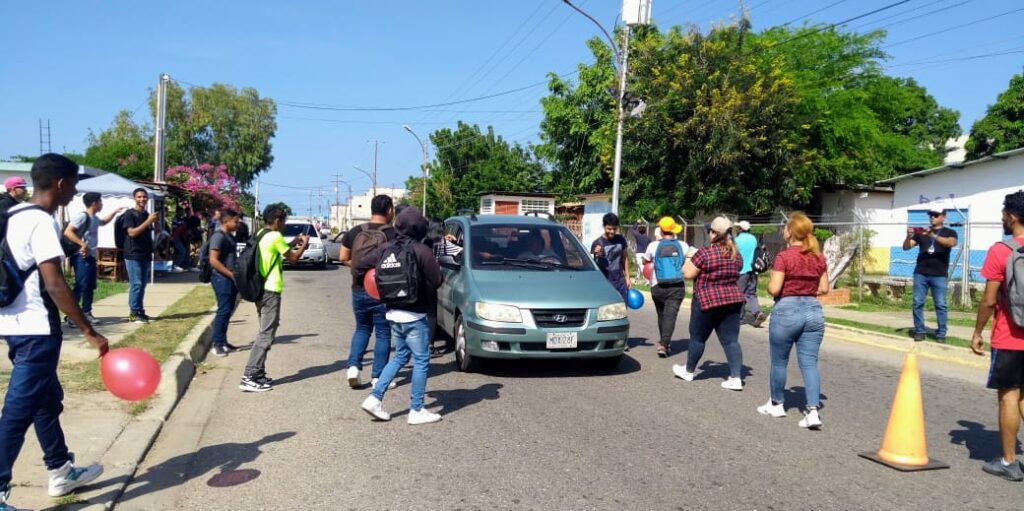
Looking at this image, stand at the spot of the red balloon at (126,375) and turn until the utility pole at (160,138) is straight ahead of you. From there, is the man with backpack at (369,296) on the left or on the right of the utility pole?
right

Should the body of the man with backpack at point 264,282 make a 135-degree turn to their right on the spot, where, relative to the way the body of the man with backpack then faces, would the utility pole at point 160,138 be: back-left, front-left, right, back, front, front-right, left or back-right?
back-right

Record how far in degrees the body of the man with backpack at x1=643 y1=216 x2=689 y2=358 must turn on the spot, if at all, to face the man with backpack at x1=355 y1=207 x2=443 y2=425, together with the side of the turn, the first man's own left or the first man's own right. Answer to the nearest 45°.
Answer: approximately 135° to the first man's own left

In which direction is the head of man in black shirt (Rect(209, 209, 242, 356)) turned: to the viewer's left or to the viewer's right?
to the viewer's right

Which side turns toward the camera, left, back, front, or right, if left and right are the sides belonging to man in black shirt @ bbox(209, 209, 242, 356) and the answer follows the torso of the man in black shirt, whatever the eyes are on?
right

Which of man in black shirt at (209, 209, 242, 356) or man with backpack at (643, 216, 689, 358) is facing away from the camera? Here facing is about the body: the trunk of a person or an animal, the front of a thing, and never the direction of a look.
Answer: the man with backpack

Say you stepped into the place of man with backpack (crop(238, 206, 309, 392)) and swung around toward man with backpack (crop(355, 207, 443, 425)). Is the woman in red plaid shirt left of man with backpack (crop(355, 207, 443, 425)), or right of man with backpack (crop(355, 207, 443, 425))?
left

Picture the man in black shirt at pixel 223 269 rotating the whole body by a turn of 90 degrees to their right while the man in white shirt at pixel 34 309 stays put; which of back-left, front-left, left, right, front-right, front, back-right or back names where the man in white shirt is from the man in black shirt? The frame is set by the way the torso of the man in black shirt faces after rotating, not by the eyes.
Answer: front

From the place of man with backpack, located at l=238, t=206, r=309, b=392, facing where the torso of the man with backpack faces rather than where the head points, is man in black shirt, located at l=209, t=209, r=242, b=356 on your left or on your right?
on your left

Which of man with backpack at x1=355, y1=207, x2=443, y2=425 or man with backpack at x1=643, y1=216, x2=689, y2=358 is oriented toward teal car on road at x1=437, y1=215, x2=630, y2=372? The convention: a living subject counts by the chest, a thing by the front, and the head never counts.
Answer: man with backpack at x1=355, y1=207, x2=443, y2=425

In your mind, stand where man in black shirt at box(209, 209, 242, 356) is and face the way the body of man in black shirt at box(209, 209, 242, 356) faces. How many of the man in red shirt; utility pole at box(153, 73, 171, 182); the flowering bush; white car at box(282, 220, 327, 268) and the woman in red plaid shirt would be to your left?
3

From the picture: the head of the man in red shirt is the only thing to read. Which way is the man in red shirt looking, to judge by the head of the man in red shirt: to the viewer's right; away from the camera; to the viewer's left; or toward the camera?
to the viewer's left

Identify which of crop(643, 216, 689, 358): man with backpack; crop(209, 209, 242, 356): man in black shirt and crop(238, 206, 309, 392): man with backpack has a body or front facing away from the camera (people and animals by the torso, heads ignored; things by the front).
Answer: crop(643, 216, 689, 358): man with backpack

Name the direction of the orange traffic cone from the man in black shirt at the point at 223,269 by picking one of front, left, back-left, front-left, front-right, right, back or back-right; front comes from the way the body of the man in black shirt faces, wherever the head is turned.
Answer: front-right

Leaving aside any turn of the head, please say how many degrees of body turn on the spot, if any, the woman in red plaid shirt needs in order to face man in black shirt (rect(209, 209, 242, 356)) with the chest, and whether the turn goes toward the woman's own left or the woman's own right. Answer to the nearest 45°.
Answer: approximately 45° to the woman's own left

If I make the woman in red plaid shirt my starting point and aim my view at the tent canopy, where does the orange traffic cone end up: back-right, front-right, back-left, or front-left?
back-left

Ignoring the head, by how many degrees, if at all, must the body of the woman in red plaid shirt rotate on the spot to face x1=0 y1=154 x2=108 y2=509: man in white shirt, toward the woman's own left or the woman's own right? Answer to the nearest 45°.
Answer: approximately 90° to the woman's own left

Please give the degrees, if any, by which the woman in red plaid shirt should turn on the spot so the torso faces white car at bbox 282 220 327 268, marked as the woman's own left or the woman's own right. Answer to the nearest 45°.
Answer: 0° — they already face it

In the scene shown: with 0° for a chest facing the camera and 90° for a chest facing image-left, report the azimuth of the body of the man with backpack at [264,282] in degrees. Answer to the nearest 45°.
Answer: approximately 270°
